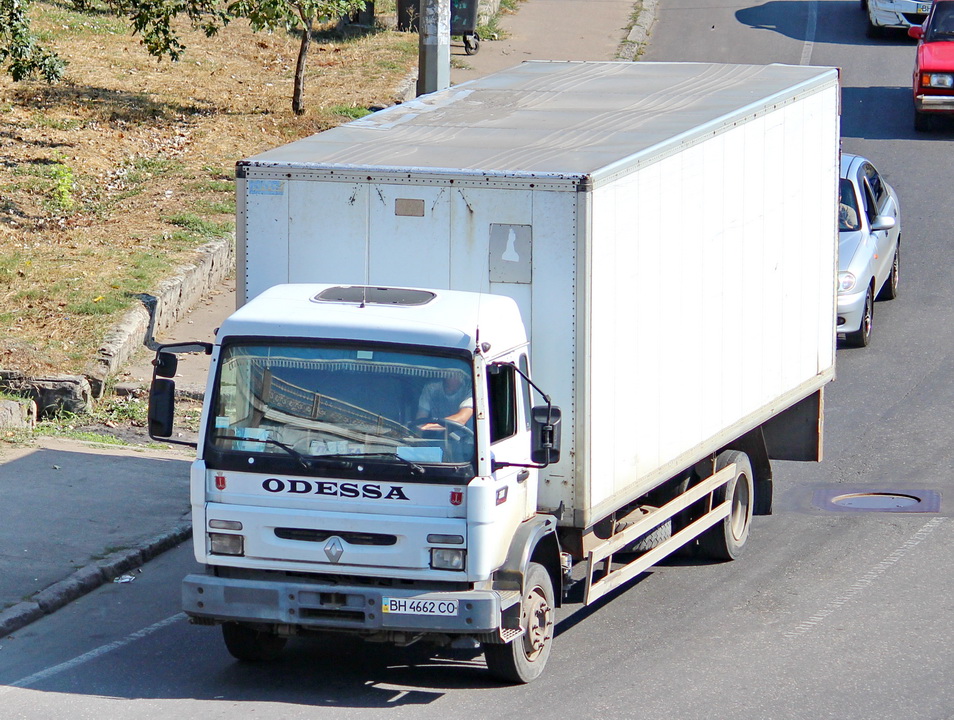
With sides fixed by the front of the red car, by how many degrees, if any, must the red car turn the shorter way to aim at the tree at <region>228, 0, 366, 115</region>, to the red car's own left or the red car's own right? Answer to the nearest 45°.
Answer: approximately 45° to the red car's own right

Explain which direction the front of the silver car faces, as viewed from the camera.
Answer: facing the viewer

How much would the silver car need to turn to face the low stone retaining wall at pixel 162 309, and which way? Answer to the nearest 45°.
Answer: approximately 90° to its right

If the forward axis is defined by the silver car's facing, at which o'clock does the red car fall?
The red car is roughly at 6 o'clock from the silver car.

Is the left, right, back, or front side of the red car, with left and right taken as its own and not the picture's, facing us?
front

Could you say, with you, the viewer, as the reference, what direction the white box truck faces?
facing the viewer and to the left of the viewer

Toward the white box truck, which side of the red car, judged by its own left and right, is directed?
front

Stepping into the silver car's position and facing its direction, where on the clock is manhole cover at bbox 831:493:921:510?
The manhole cover is roughly at 12 o'clock from the silver car.

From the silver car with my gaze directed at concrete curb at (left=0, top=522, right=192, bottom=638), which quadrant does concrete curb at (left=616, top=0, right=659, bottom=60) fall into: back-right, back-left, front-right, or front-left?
back-right

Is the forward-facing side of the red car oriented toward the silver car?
yes

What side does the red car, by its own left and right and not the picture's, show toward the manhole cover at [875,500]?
front

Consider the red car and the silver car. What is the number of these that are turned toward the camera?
2
